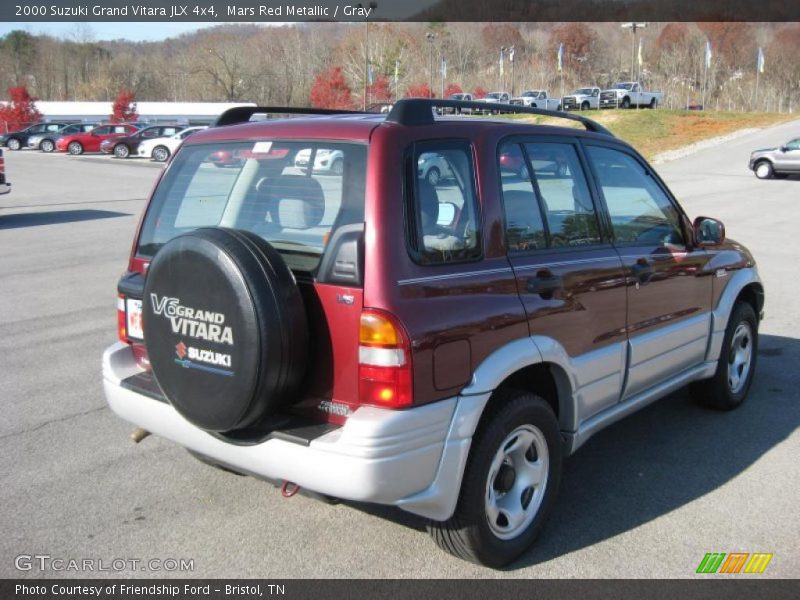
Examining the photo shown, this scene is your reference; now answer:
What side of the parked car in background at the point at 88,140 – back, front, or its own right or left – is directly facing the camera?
left

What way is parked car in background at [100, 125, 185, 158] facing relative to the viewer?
to the viewer's left

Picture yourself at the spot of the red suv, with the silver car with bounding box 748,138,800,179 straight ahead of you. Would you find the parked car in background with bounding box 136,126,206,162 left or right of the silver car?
left

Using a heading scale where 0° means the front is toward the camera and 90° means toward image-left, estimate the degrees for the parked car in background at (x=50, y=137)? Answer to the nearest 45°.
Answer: approximately 45°

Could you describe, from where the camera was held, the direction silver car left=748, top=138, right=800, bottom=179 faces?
facing to the left of the viewer

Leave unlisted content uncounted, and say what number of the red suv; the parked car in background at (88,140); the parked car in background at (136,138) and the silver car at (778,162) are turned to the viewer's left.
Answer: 3

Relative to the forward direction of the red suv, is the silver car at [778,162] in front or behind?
in front

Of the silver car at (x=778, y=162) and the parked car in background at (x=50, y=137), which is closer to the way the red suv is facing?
the silver car

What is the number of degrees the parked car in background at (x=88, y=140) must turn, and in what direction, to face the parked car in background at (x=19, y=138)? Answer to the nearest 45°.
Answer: approximately 45° to its right

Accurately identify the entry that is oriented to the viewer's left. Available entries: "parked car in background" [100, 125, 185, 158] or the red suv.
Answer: the parked car in background

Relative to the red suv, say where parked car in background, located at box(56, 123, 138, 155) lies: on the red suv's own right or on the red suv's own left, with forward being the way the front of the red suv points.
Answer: on the red suv's own left

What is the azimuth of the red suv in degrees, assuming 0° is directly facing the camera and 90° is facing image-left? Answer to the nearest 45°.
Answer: approximately 225°

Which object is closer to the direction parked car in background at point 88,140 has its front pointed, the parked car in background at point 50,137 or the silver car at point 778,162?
the parked car in background

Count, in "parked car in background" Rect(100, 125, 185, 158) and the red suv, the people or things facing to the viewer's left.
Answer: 1

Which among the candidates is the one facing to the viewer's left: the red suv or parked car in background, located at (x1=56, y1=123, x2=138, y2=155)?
the parked car in background
